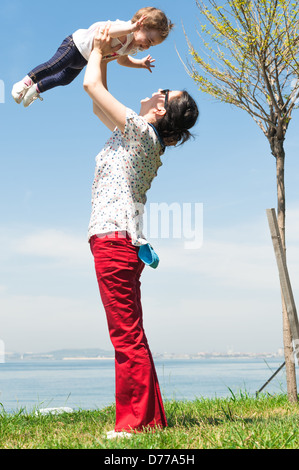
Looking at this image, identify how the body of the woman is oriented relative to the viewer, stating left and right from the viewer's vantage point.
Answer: facing to the left of the viewer
